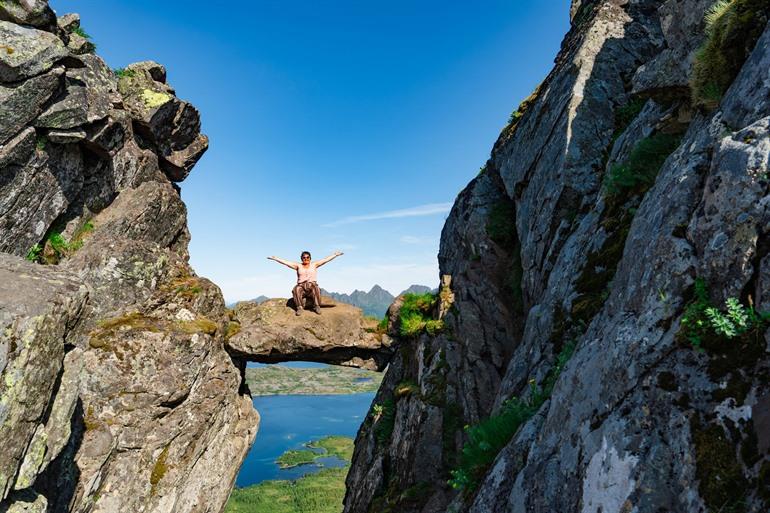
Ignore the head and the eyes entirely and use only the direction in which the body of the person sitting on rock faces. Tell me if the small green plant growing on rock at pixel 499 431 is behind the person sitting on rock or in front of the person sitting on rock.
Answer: in front

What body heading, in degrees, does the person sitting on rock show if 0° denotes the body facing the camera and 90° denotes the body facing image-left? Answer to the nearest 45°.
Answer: approximately 0°

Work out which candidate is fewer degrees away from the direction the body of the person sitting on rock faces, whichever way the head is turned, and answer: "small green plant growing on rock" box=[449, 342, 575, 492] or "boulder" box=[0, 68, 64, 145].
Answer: the small green plant growing on rock

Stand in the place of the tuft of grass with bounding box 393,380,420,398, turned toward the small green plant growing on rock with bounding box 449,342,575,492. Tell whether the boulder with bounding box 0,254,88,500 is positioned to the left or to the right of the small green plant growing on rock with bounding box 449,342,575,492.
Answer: right

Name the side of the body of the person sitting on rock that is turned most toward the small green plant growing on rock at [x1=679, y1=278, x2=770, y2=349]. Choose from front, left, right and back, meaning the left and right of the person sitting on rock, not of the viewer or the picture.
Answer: front

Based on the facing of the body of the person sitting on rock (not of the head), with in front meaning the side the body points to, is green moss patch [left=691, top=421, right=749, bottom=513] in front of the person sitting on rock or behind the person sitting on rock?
in front

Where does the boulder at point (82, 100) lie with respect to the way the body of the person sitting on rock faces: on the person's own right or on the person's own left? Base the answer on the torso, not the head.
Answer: on the person's own right

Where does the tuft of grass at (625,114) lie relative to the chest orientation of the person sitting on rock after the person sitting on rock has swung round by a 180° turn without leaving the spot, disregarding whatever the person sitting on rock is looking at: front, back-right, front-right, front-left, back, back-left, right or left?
back-right

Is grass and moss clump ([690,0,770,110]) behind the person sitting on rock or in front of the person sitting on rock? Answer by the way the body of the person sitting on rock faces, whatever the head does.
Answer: in front

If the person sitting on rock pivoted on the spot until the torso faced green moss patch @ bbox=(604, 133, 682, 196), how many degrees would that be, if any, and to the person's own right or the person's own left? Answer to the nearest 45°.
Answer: approximately 45° to the person's own left
